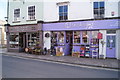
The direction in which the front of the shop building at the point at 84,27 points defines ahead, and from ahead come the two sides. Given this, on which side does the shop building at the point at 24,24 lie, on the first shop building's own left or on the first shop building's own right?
on the first shop building's own right

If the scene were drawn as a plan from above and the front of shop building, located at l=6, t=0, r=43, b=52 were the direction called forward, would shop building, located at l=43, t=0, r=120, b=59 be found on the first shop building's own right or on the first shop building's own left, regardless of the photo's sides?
on the first shop building's own left

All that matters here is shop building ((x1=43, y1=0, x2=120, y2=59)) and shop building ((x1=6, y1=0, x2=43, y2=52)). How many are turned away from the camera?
0

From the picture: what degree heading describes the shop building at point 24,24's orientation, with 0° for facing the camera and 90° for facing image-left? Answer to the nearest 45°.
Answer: approximately 45°

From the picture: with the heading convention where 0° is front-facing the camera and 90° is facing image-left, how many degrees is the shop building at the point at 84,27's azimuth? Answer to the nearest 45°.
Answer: approximately 0°
